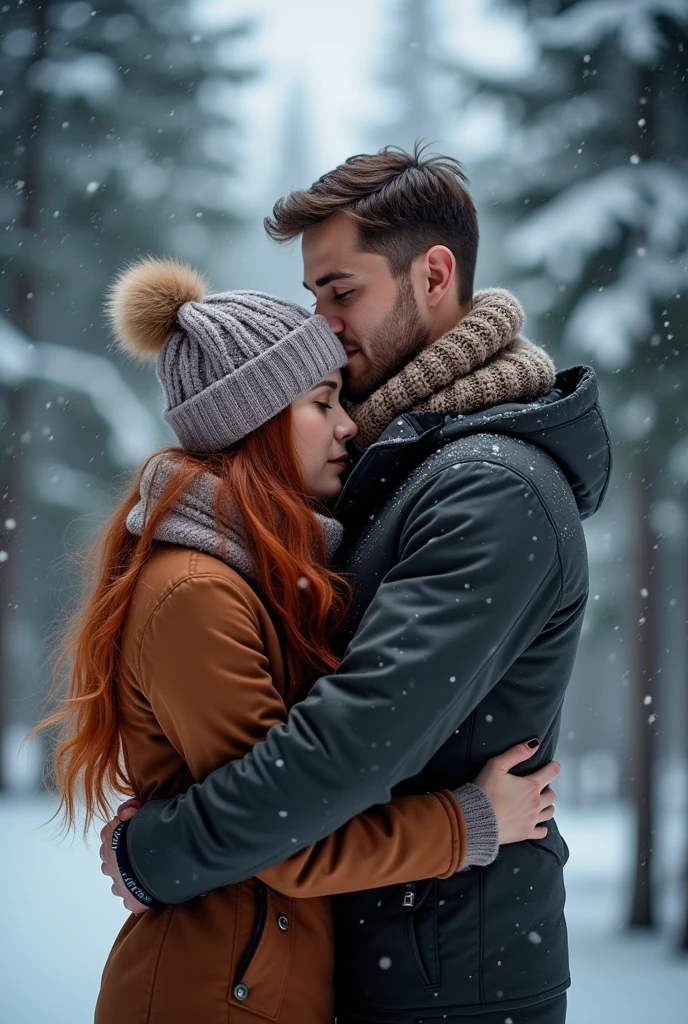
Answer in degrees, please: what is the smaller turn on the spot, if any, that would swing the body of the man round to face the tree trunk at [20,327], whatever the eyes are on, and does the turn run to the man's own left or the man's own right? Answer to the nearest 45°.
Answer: approximately 90° to the man's own right

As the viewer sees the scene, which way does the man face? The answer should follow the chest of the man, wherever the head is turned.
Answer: to the viewer's left

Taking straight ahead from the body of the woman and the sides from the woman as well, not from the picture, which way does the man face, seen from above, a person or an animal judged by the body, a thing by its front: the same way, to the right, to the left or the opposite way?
the opposite way

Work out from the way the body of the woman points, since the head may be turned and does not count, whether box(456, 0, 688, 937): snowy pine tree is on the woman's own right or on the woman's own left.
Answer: on the woman's own left

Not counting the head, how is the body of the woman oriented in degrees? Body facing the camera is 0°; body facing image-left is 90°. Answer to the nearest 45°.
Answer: approximately 270°

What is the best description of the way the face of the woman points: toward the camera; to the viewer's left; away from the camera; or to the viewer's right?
to the viewer's right

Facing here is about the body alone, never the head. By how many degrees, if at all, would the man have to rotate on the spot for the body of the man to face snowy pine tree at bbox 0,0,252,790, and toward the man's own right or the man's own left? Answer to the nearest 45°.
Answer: approximately 90° to the man's own right
